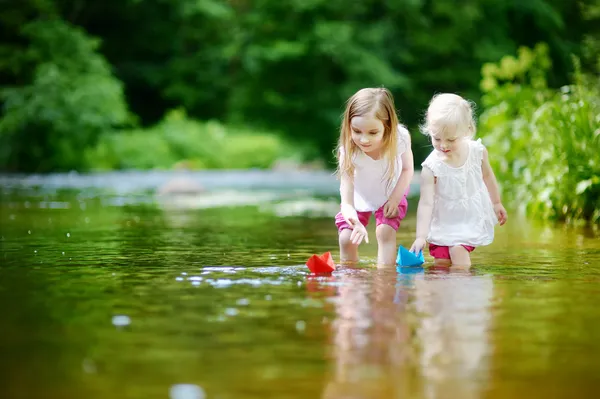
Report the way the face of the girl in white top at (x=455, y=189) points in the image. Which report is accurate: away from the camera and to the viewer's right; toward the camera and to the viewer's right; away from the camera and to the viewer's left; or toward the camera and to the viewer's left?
toward the camera and to the viewer's left

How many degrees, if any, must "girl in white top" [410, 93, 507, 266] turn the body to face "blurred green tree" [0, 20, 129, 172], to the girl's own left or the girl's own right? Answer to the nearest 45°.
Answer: approximately 90° to the girl's own right

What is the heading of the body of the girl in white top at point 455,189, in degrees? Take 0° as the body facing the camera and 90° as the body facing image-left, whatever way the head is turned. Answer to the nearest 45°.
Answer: approximately 45°
